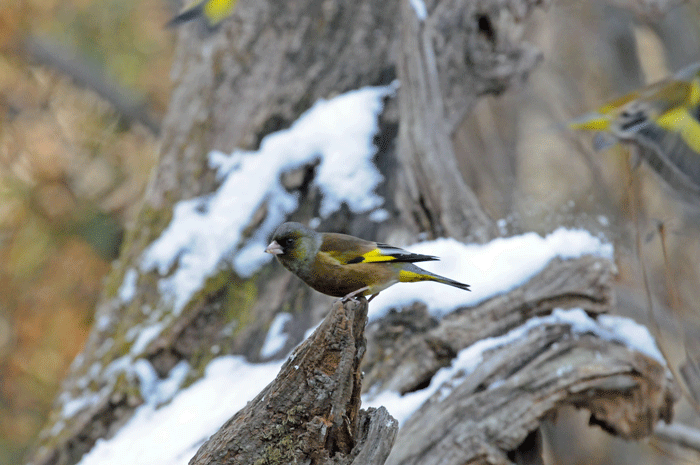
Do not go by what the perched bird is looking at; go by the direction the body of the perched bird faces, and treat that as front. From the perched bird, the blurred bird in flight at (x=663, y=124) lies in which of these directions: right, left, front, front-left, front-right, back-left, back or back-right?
back-right

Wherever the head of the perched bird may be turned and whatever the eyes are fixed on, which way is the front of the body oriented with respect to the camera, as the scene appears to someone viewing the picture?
to the viewer's left
